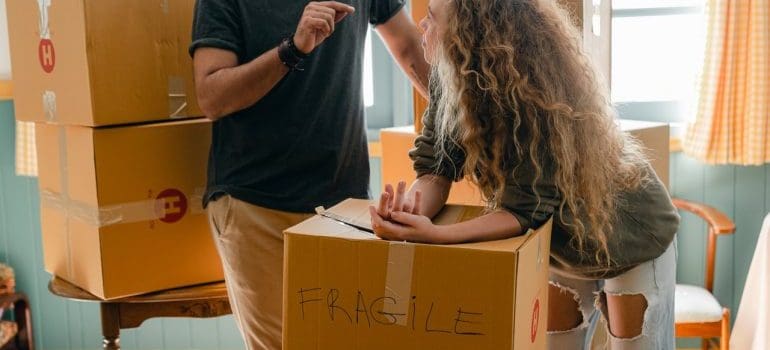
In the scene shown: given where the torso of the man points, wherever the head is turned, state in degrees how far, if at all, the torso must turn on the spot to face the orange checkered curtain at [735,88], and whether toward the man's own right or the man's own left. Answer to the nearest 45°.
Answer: approximately 90° to the man's own left

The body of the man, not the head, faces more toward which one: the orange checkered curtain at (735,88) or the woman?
the woman

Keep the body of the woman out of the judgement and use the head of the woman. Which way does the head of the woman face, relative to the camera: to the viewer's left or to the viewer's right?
to the viewer's left

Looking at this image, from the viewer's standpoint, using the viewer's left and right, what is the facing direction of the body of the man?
facing the viewer and to the right of the viewer

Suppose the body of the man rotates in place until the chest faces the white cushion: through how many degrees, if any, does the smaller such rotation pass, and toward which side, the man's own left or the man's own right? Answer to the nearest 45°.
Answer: approximately 90° to the man's own left
